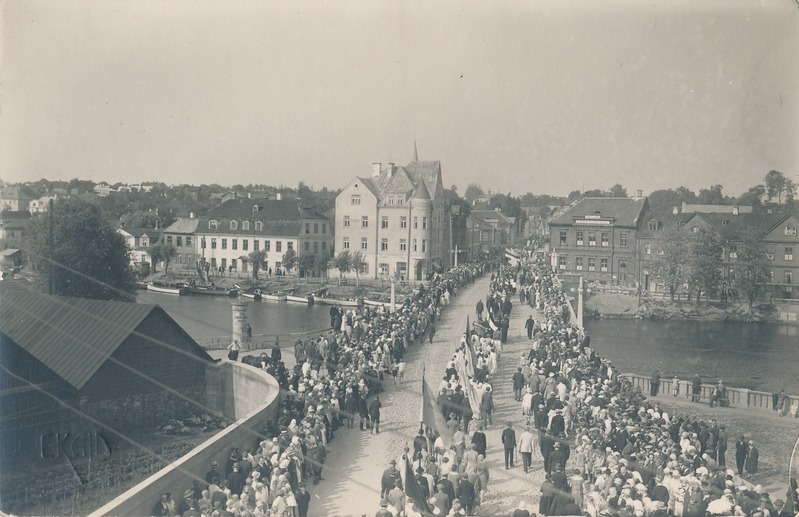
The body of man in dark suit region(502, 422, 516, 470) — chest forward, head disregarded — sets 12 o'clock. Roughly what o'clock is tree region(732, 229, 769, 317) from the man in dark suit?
The tree is roughly at 1 o'clock from the man in dark suit.

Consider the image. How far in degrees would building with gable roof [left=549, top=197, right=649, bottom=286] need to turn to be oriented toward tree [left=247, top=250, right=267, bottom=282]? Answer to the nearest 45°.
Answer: approximately 45° to its right

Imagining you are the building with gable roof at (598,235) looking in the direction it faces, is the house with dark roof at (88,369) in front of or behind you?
in front

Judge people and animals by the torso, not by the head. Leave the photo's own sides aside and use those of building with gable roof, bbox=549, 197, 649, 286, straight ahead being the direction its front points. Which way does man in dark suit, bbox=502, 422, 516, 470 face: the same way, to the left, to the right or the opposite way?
the opposite way

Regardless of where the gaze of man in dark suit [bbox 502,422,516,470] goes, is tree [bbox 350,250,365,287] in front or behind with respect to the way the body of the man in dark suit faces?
in front

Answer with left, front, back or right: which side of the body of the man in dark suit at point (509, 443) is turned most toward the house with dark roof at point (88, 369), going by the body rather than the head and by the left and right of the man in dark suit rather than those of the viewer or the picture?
left

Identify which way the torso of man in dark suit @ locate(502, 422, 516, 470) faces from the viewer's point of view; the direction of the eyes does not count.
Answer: away from the camera

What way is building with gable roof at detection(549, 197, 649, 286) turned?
toward the camera

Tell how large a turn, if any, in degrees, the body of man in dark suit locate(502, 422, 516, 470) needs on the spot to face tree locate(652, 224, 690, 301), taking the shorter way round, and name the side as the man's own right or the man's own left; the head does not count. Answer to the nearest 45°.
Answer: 0° — they already face it

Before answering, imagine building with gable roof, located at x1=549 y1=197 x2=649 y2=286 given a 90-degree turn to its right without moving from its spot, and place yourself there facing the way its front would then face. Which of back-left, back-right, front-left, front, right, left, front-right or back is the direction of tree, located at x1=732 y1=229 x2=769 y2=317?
back

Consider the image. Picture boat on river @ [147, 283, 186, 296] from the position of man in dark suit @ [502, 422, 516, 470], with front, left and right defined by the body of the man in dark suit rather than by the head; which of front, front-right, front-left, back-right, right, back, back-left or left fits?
front-left
